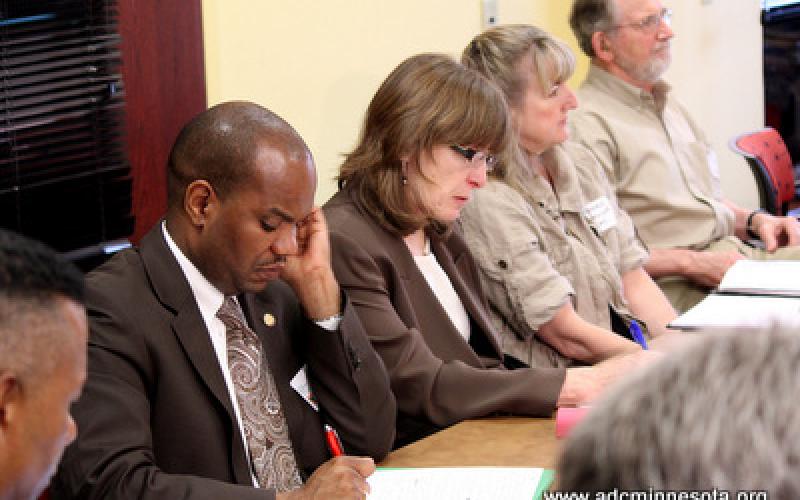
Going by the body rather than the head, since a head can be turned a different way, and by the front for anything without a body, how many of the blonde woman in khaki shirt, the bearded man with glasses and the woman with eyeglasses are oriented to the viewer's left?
0

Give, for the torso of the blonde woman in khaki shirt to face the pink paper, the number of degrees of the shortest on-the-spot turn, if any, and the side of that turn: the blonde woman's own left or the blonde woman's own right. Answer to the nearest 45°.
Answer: approximately 45° to the blonde woman's own right

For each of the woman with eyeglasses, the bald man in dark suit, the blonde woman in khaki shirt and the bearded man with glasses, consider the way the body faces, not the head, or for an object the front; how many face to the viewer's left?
0

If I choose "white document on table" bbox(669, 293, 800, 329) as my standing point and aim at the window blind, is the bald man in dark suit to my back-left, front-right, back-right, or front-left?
front-left

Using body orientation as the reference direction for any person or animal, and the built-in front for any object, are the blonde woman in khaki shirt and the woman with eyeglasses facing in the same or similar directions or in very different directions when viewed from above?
same or similar directions

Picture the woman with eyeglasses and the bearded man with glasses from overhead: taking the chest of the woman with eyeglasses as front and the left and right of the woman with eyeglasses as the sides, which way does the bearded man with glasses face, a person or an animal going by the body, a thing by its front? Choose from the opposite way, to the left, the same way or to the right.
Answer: the same way

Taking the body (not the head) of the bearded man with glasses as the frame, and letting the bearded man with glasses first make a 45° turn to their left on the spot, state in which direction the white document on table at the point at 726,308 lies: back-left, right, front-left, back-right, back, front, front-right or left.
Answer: right

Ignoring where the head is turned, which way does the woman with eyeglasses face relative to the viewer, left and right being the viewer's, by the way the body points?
facing the viewer and to the right of the viewer

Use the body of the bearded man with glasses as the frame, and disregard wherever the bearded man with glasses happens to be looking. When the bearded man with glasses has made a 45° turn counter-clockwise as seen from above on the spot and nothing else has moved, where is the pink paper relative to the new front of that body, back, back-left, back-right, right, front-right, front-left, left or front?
right

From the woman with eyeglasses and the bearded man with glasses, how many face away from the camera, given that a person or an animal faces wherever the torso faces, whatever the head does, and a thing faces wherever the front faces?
0

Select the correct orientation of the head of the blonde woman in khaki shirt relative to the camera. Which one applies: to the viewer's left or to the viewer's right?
to the viewer's right

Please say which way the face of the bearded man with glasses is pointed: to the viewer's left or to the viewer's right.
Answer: to the viewer's right

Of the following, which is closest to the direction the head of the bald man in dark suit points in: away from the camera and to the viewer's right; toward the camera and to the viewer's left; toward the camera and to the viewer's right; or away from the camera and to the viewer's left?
toward the camera and to the viewer's right

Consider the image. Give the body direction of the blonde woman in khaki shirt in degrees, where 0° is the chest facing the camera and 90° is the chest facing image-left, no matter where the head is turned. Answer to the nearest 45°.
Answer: approximately 315°
